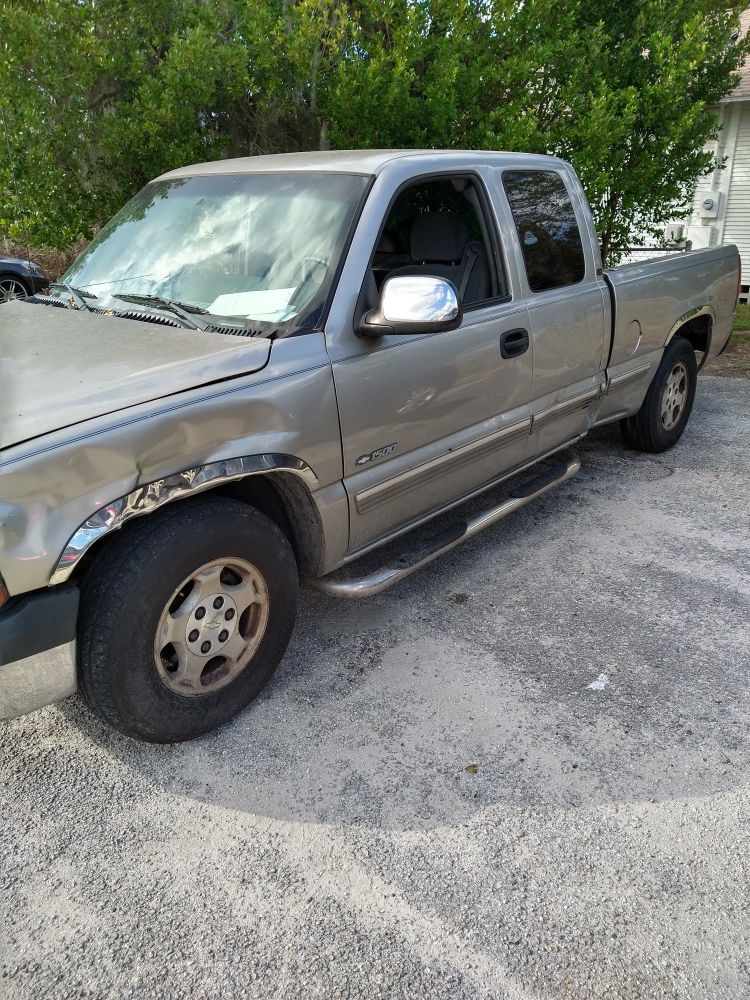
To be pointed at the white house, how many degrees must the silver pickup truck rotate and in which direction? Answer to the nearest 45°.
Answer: approximately 180°

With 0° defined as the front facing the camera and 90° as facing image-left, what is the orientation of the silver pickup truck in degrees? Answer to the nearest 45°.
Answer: approximately 45°

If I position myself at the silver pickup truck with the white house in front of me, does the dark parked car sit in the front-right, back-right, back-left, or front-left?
front-left

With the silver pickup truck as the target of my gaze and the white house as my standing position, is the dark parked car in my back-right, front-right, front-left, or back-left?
front-right

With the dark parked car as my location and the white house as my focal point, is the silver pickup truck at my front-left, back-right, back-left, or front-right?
front-right

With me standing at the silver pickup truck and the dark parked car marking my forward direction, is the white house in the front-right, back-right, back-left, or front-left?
front-right

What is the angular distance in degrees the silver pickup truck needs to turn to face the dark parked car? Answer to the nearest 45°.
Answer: approximately 90° to its right
